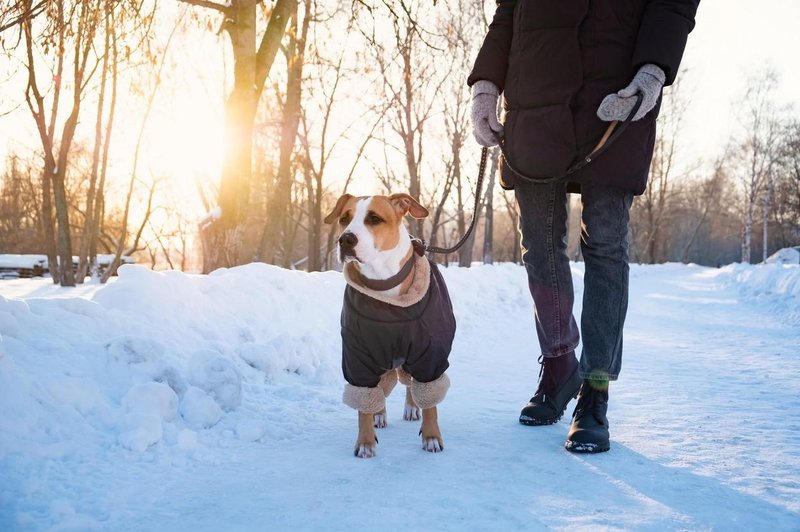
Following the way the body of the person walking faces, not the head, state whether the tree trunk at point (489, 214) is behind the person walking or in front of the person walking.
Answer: behind

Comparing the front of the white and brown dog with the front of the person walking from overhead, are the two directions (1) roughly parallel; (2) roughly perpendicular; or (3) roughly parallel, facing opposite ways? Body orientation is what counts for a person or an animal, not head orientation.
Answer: roughly parallel

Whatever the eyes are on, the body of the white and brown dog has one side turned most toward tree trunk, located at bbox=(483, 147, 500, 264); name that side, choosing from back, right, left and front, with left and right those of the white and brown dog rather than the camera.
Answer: back

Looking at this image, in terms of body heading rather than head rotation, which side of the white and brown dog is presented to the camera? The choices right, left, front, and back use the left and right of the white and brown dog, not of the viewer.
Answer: front

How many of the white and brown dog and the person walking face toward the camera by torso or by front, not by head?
2

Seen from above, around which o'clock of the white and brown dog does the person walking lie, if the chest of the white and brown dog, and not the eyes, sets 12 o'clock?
The person walking is roughly at 9 o'clock from the white and brown dog.

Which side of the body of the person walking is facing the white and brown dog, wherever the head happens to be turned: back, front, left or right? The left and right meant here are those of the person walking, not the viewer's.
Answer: right

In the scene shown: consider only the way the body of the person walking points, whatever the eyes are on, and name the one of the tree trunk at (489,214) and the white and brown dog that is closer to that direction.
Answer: the white and brown dog
